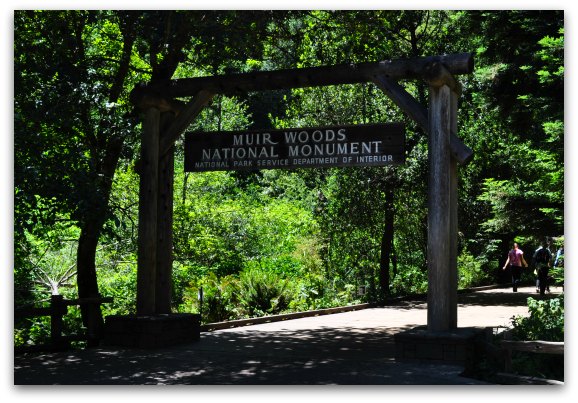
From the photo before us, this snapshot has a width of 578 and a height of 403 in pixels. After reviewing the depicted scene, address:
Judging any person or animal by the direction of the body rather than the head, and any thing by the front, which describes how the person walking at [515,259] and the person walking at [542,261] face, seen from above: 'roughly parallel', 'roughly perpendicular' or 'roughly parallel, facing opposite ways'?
roughly parallel

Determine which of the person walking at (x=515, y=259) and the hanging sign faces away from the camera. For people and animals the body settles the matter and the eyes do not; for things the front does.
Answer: the person walking

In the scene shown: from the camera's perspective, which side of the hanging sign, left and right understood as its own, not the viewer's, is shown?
front

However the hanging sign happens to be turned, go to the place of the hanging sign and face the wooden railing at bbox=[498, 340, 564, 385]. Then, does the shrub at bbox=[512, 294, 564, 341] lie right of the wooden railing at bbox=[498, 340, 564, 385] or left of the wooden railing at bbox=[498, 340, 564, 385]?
left

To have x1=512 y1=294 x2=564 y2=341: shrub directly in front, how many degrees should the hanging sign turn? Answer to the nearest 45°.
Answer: approximately 90° to its left

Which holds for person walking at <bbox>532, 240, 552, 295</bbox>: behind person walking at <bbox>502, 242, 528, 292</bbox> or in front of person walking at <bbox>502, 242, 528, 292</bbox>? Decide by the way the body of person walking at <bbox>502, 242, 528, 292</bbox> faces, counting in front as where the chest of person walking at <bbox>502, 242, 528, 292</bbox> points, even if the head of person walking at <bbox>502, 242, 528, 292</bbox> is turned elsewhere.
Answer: behind

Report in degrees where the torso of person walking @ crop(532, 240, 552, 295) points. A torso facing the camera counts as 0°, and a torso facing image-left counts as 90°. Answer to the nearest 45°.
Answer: approximately 180°

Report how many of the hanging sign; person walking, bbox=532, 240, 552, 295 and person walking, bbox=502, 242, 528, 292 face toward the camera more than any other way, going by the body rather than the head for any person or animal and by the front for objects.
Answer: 1

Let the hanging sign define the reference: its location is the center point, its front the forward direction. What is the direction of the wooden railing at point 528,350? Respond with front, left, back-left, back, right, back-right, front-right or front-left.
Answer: front-left

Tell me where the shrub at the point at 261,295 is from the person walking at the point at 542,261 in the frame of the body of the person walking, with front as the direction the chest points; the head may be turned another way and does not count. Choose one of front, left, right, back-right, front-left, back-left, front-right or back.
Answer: back-left

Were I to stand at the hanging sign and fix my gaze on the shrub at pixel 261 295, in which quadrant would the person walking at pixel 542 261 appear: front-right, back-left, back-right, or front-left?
front-right

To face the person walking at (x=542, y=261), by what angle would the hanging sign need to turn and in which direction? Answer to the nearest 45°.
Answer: approximately 135° to its left

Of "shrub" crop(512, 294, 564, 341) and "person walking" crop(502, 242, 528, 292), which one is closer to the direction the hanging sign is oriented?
the shrub

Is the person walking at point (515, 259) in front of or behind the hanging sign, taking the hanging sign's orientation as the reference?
behind
